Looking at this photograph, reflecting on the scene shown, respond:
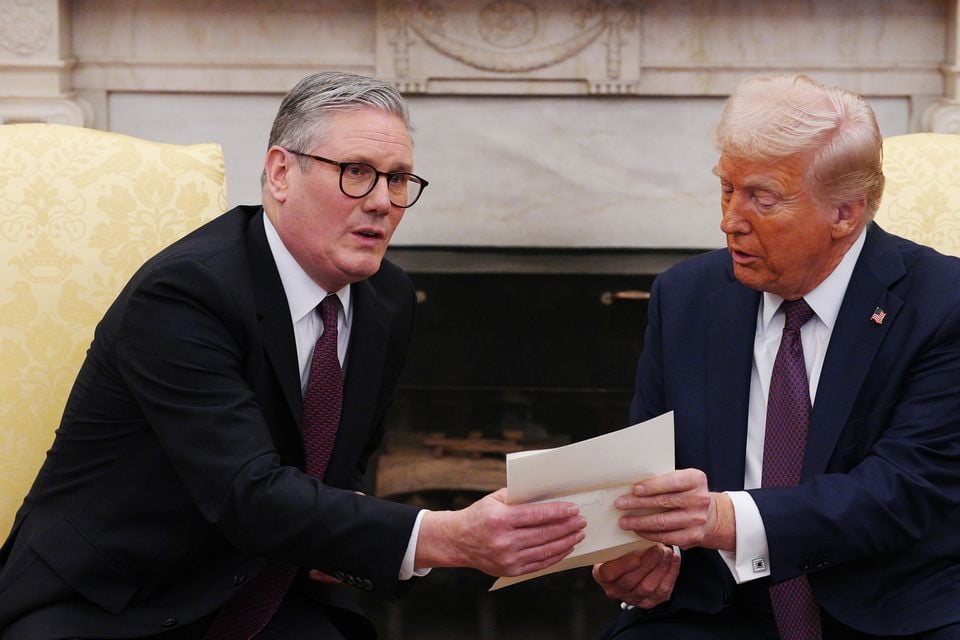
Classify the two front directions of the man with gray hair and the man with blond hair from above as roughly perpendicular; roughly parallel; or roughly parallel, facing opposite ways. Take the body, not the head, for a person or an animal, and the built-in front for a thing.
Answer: roughly perpendicular

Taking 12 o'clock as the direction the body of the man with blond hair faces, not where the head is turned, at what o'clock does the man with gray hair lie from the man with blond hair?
The man with gray hair is roughly at 1 o'clock from the man with blond hair.

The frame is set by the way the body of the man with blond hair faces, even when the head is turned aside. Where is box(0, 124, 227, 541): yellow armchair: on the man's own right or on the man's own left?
on the man's own right

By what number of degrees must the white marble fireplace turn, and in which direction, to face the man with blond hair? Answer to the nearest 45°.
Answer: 0° — it already faces them

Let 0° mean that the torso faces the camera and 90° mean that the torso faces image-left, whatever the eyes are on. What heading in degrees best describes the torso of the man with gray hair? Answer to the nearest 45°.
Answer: approximately 315°

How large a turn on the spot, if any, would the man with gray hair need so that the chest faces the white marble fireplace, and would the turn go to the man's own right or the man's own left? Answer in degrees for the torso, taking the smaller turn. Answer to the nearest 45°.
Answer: approximately 135° to the man's own left

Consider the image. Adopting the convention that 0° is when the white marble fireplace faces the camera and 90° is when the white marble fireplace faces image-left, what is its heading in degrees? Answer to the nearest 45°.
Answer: approximately 0°

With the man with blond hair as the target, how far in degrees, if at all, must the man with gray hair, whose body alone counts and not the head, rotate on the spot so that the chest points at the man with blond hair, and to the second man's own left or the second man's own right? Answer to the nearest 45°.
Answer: approximately 45° to the second man's own left
